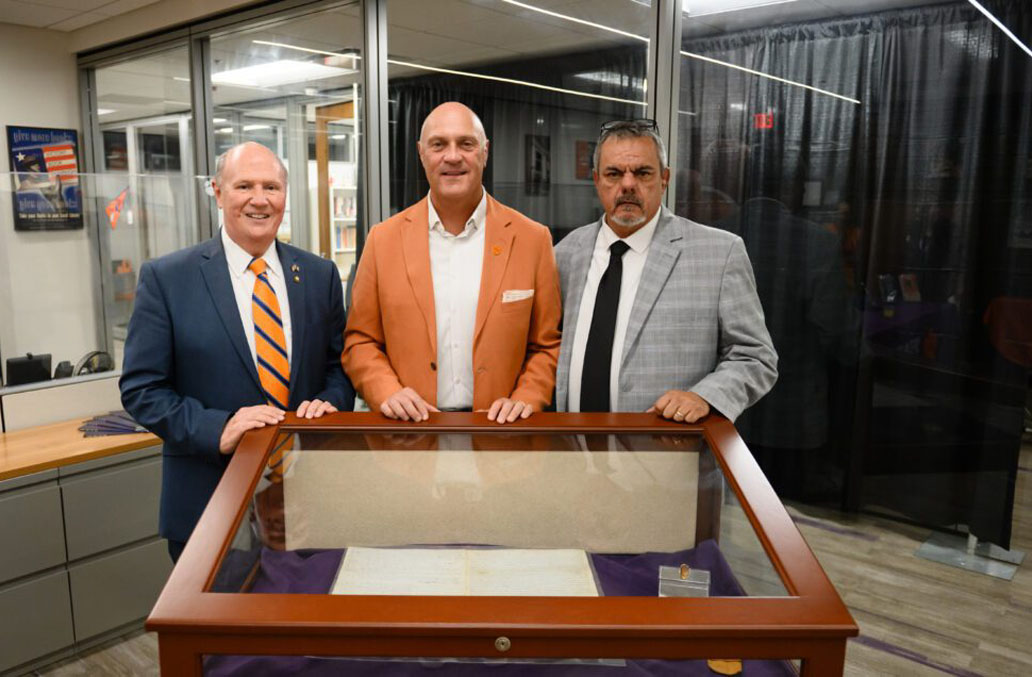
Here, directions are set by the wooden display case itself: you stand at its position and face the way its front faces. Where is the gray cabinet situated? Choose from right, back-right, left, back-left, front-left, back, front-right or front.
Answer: back-right

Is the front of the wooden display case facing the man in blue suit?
no

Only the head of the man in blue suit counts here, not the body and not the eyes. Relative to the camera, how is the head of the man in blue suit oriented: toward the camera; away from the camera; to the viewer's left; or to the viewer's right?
toward the camera

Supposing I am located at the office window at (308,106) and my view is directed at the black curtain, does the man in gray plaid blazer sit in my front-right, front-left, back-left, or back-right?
front-right

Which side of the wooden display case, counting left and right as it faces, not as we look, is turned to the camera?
front

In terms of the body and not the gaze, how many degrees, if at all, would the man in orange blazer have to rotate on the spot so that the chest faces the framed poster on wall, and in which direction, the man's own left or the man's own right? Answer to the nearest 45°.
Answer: approximately 135° to the man's own right

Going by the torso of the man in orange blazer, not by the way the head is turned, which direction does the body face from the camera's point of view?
toward the camera

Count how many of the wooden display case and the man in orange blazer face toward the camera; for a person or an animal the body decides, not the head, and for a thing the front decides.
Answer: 2

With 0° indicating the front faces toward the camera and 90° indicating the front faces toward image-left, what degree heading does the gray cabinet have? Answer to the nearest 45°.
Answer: approximately 315°

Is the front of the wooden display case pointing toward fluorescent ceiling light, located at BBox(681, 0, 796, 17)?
no

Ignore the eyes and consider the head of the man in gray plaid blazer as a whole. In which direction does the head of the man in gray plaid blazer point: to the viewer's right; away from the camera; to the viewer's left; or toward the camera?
toward the camera

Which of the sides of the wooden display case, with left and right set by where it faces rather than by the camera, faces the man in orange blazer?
back

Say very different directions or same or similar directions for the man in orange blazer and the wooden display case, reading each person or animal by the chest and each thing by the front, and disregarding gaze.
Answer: same or similar directions
